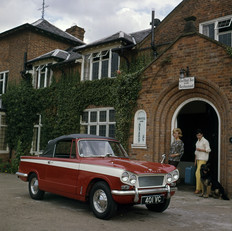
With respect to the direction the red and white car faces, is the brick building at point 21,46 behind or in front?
behind

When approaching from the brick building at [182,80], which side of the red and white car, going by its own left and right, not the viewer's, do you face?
left

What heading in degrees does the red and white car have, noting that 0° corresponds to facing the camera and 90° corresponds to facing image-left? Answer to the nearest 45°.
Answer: approximately 315°

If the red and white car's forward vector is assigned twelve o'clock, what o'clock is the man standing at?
The man standing is roughly at 9 o'clock from the red and white car.
